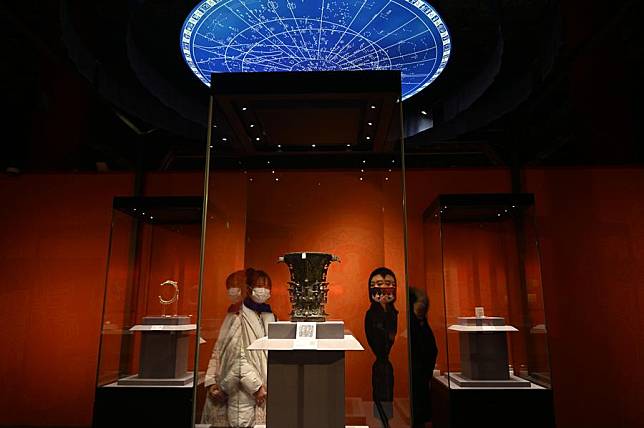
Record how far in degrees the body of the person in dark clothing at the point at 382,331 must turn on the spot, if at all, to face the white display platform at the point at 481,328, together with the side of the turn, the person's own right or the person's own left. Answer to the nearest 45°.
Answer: approximately 135° to the person's own left

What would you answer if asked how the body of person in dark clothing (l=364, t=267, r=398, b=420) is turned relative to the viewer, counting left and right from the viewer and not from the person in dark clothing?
facing the viewer

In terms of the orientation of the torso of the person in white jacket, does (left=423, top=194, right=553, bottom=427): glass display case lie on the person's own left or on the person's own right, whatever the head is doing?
on the person's own left

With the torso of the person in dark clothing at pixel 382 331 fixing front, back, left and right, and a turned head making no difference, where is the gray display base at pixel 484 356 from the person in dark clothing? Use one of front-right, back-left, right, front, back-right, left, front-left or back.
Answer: back-left

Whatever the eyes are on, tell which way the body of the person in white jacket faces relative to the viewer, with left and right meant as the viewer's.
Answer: facing the viewer and to the right of the viewer

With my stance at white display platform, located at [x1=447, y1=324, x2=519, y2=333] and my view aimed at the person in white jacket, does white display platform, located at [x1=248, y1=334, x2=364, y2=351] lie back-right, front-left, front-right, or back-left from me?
front-left

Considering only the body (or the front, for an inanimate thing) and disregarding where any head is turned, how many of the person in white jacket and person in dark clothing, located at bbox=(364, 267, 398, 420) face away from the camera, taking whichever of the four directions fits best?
0

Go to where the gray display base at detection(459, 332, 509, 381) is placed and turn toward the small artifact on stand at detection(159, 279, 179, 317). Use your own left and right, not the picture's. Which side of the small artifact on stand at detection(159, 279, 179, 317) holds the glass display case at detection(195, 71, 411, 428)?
left

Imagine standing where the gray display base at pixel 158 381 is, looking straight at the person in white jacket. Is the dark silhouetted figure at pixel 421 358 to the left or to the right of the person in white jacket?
left

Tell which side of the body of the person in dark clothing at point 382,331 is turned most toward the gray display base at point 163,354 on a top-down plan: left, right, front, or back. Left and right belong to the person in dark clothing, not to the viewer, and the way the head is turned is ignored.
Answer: right

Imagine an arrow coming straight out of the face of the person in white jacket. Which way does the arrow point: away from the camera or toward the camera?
toward the camera

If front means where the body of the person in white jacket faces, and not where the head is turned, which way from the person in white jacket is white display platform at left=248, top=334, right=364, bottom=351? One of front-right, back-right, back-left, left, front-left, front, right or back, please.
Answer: front
